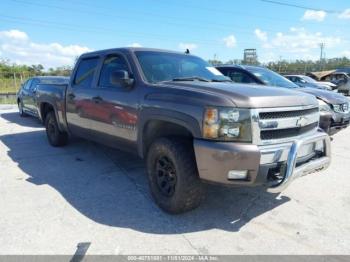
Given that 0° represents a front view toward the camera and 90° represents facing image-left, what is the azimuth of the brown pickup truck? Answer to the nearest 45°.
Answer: approximately 315°

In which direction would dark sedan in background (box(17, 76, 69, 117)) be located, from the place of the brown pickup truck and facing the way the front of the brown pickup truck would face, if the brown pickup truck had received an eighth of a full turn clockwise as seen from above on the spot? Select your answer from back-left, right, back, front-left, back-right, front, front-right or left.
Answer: back-right

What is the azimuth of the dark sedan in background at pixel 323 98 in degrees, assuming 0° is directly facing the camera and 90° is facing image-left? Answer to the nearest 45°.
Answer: approximately 315°

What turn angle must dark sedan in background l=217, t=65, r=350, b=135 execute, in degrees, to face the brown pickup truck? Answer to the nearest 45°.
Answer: approximately 45° to its right

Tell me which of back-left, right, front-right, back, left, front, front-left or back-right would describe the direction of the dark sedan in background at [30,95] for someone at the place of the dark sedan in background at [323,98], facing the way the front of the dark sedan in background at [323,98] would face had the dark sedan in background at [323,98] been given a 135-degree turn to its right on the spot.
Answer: front

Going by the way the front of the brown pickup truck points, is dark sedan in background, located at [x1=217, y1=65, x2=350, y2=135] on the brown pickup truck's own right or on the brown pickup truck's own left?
on the brown pickup truck's own left
